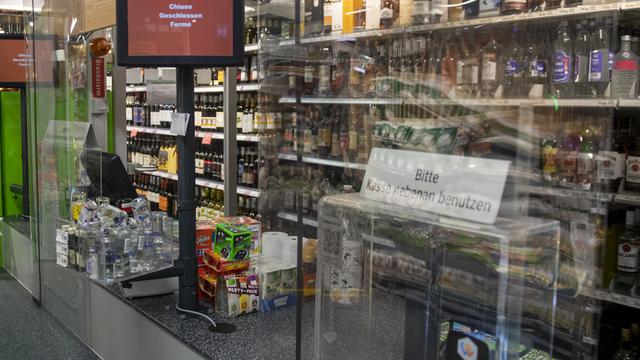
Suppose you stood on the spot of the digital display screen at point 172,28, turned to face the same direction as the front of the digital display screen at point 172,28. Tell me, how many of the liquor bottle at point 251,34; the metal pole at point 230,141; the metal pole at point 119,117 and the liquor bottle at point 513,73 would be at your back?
3

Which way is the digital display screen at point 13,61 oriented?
toward the camera

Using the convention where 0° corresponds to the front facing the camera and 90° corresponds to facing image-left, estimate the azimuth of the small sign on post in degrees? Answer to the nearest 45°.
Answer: approximately 0°
